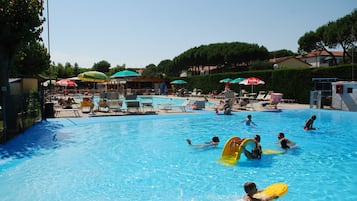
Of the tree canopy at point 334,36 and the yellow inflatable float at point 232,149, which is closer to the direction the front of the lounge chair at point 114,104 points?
the yellow inflatable float

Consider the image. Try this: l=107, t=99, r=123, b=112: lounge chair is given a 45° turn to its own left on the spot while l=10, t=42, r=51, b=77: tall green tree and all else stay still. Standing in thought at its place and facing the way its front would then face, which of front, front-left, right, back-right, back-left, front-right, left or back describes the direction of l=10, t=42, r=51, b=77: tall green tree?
back

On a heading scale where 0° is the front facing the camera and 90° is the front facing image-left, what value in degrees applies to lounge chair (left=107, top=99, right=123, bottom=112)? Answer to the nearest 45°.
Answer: approximately 0°

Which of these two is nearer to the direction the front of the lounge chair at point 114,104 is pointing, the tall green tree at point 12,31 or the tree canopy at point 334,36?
the tall green tree

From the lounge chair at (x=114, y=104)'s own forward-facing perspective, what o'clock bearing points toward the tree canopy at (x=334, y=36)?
The tree canopy is roughly at 8 o'clock from the lounge chair.

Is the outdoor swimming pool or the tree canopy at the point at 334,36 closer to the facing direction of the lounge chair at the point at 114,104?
the outdoor swimming pool

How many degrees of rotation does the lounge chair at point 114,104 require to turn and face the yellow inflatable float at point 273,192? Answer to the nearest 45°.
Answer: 0° — it already faces it

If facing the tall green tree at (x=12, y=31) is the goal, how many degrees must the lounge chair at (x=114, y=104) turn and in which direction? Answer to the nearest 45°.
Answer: approximately 45° to its right

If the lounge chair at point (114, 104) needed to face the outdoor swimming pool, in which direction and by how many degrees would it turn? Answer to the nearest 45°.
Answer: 0° — it already faces it
